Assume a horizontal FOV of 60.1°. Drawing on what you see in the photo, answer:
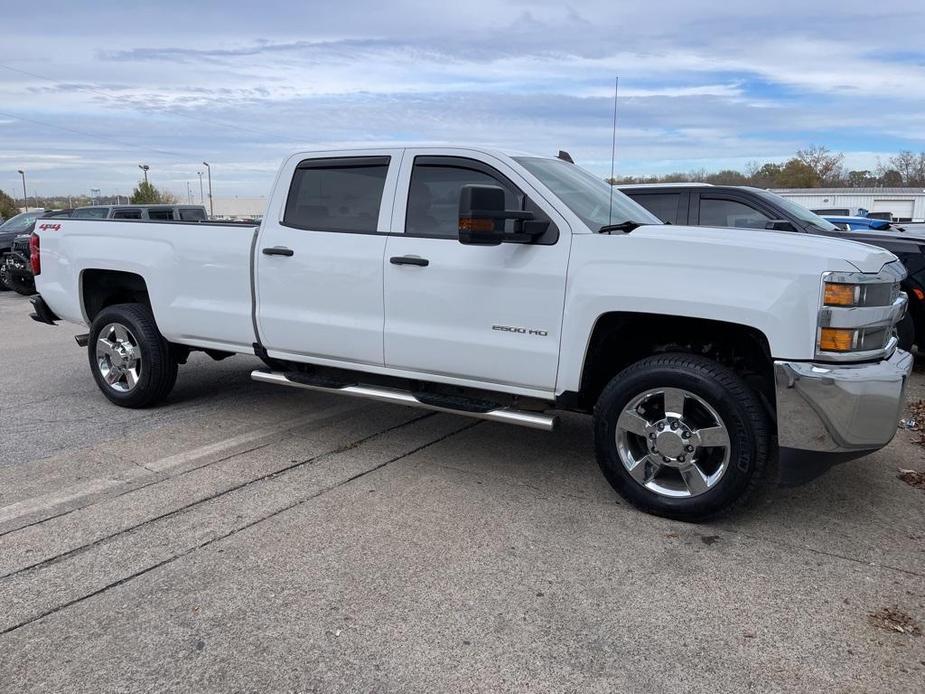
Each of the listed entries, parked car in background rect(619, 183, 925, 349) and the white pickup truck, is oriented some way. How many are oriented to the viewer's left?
0

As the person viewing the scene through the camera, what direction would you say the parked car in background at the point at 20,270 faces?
facing the viewer and to the left of the viewer

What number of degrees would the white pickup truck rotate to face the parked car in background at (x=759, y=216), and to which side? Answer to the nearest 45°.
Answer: approximately 90° to its left

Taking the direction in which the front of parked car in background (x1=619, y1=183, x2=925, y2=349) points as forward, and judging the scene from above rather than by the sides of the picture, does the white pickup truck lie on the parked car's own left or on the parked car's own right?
on the parked car's own right

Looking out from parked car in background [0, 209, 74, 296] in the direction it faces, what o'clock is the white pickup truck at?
The white pickup truck is roughly at 10 o'clock from the parked car in background.

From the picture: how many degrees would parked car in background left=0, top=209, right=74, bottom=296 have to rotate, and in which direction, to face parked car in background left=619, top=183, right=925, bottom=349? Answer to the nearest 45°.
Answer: approximately 90° to its left

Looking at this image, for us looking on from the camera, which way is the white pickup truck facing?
facing the viewer and to the right of the viewer

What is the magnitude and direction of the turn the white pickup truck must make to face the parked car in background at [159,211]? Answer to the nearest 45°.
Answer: approximately 180°
